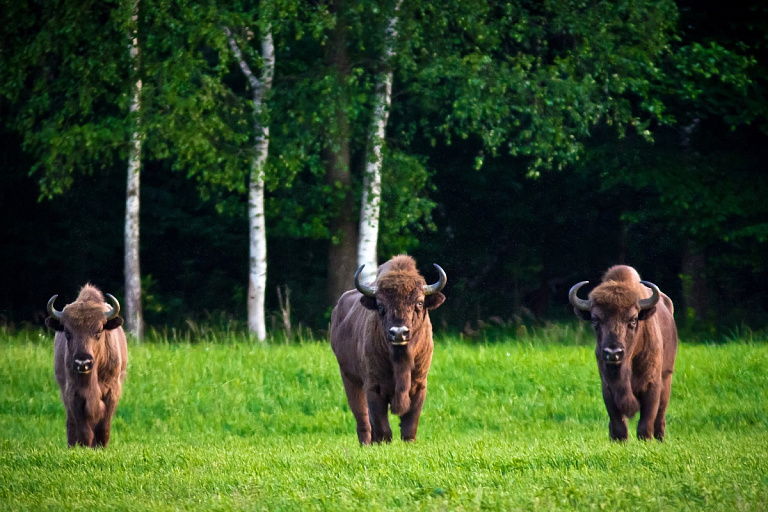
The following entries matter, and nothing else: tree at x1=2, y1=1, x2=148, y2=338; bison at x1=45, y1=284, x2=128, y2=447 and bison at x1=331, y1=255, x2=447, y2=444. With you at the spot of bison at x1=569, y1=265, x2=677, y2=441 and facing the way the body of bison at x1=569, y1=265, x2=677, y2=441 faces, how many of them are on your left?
0

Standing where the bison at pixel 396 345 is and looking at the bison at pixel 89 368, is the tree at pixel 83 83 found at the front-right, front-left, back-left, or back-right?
front-right

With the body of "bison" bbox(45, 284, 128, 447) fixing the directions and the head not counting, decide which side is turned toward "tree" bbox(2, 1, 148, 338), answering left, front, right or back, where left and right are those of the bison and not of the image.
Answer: back

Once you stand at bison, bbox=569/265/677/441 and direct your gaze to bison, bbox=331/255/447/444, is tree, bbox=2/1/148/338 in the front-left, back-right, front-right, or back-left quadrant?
front-right

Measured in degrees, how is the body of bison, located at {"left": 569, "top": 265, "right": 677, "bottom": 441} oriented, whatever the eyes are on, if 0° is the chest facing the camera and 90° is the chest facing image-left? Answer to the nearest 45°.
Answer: approximately 45°

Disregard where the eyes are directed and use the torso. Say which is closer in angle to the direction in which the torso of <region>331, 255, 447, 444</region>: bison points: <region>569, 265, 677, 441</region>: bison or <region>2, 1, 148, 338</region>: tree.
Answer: the bison

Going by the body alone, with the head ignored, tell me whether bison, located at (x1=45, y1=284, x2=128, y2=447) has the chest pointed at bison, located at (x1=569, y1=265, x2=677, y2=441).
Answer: no

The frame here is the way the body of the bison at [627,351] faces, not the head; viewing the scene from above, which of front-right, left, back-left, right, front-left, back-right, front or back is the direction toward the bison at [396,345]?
front-right

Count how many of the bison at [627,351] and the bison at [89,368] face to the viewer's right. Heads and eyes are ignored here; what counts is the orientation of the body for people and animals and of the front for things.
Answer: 0

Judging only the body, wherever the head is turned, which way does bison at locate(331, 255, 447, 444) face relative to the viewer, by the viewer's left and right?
facing the viewer and to the right of the viewer

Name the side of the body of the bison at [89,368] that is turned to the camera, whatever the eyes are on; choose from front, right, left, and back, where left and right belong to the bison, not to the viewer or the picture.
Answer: front

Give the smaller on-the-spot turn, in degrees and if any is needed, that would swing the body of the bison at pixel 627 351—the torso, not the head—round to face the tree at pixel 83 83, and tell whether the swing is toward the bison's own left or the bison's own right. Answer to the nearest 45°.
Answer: approximately 90° to the bison's own right

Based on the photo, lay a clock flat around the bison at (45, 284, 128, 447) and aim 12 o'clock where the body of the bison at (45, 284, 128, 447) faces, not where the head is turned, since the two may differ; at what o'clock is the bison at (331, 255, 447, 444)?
the bison at (331, 255, 447, 444) is roughly at 10 o'clock from the bison at (45, 284, 128, 447).

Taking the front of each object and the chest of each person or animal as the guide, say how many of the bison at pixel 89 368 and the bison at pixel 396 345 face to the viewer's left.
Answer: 0
